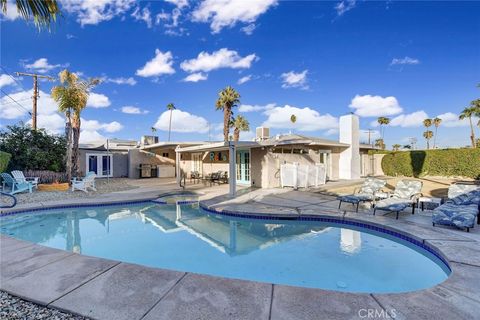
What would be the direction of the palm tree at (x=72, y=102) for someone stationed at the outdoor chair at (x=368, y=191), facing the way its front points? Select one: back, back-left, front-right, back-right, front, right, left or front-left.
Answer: front-right

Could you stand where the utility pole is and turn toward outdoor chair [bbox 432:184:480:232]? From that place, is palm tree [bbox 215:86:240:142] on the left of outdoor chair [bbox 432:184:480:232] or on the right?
left

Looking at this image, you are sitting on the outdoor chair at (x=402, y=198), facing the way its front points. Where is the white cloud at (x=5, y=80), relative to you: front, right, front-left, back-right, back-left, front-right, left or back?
front-right

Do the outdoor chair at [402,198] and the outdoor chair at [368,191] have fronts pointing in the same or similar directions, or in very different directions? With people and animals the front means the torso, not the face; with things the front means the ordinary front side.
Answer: same or similar directions

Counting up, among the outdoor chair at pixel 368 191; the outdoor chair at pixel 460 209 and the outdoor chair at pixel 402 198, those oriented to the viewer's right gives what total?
0

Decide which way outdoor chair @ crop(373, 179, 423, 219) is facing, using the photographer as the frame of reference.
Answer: facing the viewer and to the left of the viewer

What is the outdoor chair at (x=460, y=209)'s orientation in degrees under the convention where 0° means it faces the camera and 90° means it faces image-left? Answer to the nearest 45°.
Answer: approximately 45°

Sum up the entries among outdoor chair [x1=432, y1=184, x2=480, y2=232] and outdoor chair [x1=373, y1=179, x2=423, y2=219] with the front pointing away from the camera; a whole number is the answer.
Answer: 0

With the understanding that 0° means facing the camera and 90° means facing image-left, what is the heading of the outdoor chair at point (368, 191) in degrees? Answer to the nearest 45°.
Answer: approximately 45°

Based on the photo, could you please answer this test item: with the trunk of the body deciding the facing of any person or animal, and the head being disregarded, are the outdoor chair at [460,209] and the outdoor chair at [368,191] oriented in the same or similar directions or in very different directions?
same or similar directions

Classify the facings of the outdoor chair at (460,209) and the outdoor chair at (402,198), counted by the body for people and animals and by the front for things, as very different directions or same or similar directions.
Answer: same or similar directions

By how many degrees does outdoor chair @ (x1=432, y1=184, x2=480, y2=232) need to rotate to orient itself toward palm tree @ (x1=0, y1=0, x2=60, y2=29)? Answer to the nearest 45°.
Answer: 0° — it already faces it

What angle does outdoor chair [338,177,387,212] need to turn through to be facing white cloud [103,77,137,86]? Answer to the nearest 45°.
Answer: approximately 45° to its right

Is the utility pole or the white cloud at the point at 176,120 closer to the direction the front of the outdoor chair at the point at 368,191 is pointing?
the utility pole

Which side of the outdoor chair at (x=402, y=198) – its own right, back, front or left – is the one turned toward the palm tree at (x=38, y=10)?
front
